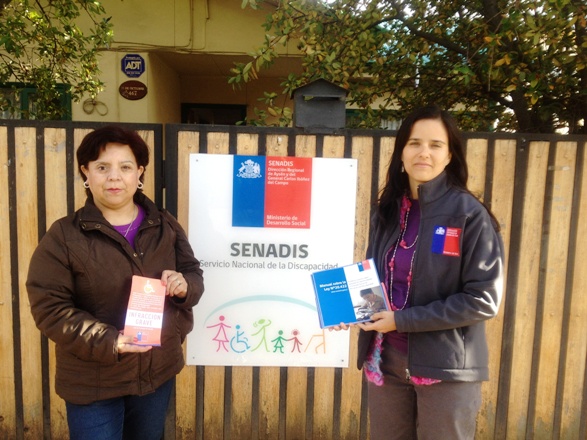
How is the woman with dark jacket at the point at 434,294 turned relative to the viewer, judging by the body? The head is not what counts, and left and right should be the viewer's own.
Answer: facing the viewer and to the left of the viewer

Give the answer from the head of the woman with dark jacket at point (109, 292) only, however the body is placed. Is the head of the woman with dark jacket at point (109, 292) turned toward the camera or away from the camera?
toward the camera

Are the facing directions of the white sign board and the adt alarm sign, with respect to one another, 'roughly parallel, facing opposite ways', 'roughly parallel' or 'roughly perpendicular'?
roughly parallel

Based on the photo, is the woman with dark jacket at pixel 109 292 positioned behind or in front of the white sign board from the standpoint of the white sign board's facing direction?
in front

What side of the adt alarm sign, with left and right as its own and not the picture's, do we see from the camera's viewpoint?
front

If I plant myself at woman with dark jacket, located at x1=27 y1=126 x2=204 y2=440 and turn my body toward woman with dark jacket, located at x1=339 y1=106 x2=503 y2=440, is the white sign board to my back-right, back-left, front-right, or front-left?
front-left

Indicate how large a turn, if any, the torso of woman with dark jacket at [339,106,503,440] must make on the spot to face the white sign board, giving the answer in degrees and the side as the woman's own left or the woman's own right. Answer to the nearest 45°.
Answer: approximately 90° to the woman's own right

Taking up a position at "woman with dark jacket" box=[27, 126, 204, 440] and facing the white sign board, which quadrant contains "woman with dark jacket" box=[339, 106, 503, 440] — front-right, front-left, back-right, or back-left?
front-right

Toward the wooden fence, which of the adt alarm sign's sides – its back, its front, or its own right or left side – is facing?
front

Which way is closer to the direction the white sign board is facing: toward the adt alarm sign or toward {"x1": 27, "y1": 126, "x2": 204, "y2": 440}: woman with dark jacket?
the woman with dark jacket

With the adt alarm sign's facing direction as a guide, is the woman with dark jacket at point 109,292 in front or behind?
in front

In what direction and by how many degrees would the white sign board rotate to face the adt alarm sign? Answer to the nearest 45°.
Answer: approximately 135° to its right

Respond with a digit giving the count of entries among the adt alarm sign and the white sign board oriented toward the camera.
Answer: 2

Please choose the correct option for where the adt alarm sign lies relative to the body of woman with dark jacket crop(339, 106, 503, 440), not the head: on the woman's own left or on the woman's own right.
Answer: on the woman's own right
